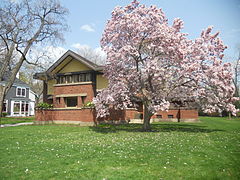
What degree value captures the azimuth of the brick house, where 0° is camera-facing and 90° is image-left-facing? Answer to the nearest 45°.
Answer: approximately 0°

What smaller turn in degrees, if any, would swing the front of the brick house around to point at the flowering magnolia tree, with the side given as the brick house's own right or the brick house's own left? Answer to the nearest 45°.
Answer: approximately 45° to the brick house's own left
